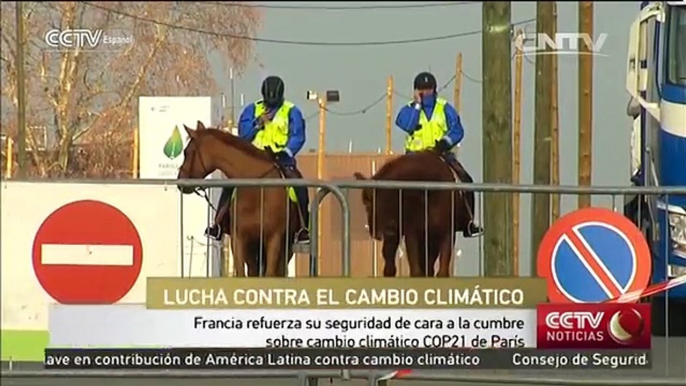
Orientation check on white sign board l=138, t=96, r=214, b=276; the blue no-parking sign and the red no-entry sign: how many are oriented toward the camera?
3

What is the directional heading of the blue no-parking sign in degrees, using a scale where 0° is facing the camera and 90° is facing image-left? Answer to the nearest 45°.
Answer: approximately 0°

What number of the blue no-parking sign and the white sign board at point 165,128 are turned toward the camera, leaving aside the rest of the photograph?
2

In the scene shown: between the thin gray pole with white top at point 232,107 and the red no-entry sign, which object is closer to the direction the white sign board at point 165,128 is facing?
the red no-entry sign

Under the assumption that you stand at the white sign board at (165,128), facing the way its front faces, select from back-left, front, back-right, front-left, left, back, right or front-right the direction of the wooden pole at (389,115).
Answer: left

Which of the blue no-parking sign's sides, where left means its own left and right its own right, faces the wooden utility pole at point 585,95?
back

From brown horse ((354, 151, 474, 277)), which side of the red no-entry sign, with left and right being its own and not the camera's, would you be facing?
left

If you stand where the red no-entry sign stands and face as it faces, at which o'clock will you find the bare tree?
The bare tree is roughly at 6 o'clock from the red no-entry sign.

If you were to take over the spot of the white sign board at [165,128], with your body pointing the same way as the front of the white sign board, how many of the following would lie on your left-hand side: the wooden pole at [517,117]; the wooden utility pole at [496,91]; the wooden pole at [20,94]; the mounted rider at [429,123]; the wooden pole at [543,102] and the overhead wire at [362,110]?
5

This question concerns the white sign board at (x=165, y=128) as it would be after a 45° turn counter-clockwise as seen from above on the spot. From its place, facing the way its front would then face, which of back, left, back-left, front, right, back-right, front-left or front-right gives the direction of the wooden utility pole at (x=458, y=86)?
front-left

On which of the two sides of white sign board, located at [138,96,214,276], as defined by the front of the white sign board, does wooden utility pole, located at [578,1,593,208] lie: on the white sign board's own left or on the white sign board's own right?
on the white sign board's own left
